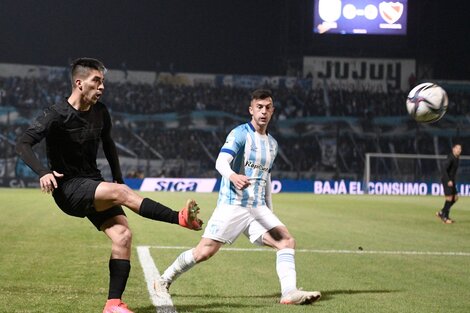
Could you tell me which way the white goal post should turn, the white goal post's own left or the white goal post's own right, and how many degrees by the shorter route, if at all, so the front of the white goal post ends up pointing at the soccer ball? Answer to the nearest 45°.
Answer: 0° — it already faces it

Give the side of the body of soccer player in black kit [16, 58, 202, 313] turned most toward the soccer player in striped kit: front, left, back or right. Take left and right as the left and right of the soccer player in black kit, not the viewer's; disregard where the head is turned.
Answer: left

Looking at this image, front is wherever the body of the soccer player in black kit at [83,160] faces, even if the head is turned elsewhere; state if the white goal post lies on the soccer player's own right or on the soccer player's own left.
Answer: on the soccer player's own left

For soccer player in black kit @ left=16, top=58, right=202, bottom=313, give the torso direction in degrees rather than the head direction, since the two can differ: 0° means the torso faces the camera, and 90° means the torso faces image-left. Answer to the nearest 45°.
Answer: approximately 315°

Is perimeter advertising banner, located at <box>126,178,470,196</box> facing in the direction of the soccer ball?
yes

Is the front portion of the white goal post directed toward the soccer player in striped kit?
yes

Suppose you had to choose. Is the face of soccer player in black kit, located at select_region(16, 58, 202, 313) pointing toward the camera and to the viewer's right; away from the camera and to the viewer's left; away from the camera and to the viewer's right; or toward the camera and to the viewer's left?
toward the camera and to the viewer's right

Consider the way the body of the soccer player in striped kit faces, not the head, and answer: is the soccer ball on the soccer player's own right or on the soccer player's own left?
on the soccer player's own left

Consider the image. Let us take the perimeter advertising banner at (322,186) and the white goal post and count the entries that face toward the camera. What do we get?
2
